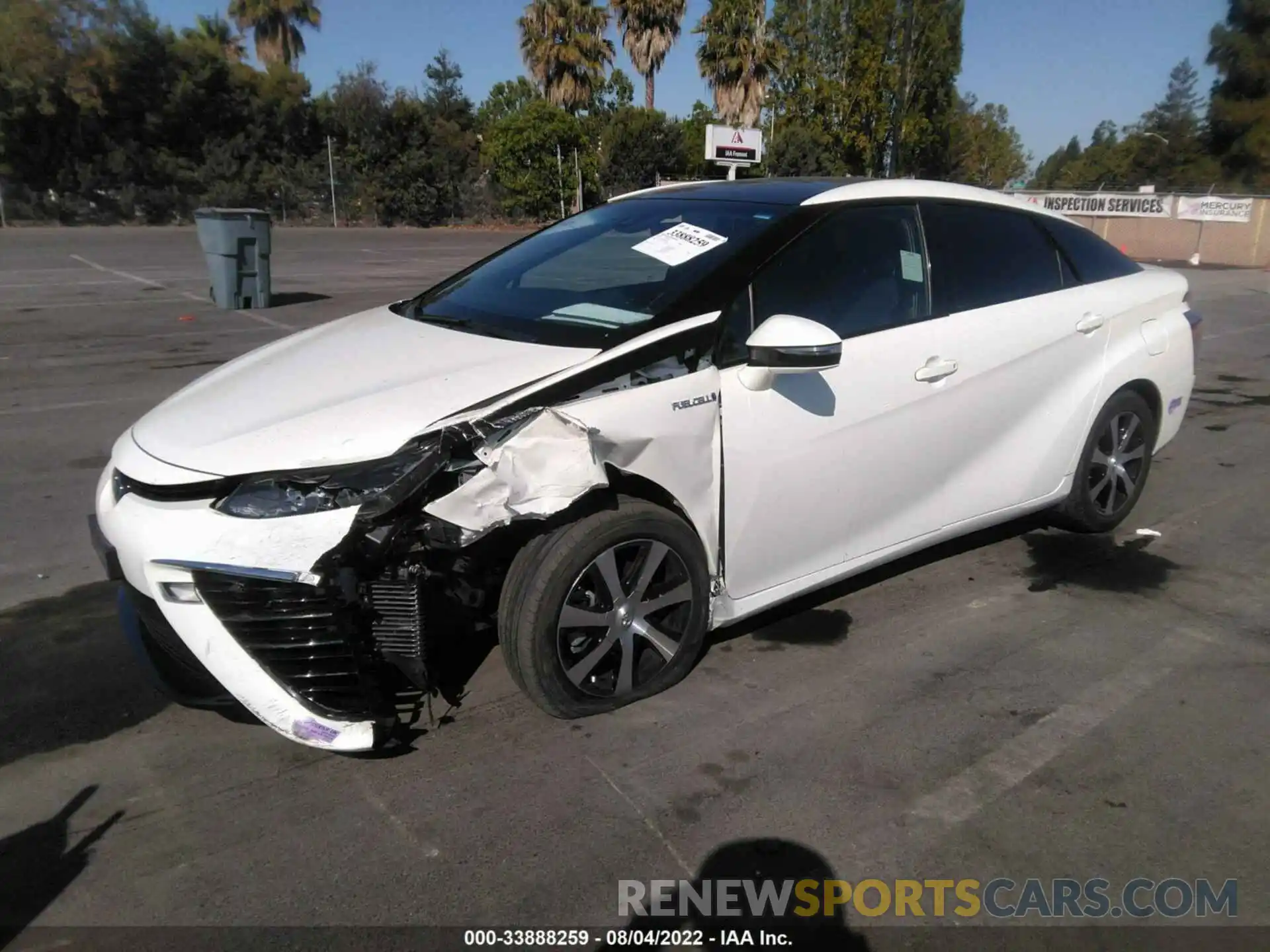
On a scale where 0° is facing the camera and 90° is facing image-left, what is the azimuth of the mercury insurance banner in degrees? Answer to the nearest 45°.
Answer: approximately 0°

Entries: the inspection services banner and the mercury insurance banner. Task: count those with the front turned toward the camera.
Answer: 2

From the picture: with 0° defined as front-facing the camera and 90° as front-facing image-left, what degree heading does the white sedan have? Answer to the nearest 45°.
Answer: approximately 45°

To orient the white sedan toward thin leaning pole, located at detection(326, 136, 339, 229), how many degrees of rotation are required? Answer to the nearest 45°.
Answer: approximately 135° to its right

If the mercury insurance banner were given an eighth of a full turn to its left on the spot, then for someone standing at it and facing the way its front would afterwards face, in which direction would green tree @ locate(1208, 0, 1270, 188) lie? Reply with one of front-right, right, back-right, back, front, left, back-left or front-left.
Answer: back-left

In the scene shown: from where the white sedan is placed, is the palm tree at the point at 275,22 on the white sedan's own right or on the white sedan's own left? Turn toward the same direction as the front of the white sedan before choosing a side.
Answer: on the white sedan's own right

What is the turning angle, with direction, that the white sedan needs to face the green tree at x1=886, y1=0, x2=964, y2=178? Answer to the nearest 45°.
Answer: approximately 135° to its right

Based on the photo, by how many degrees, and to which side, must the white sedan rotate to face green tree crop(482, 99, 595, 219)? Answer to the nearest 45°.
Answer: approximately 135° to its right

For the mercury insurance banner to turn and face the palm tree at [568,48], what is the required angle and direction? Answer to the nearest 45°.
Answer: approximately 90° to its right

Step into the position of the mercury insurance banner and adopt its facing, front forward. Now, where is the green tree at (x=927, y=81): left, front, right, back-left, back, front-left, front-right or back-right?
back-right
